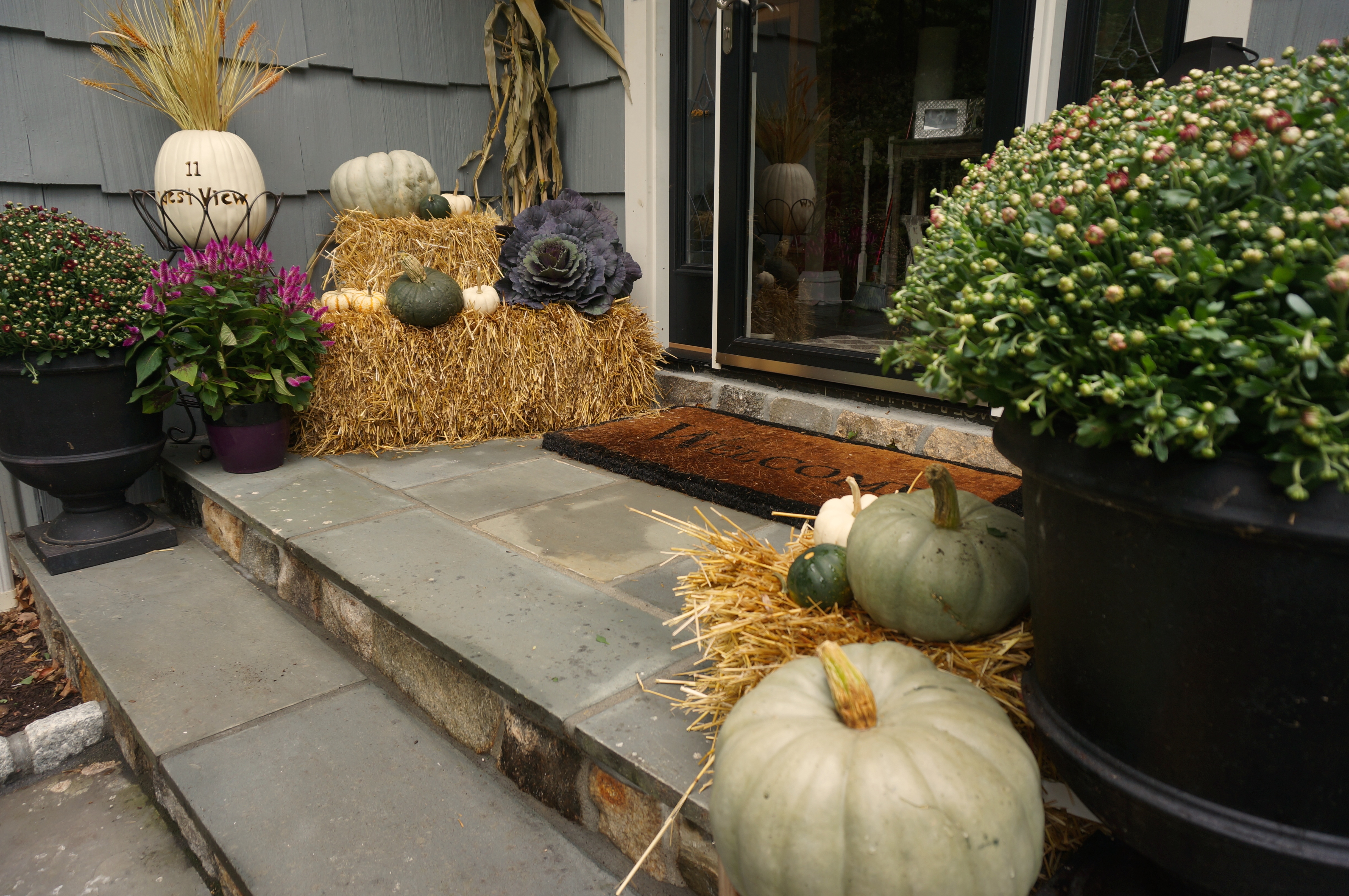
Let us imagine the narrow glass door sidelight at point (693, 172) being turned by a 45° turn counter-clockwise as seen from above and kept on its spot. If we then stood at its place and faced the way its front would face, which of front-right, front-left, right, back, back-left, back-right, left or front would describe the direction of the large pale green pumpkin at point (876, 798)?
front

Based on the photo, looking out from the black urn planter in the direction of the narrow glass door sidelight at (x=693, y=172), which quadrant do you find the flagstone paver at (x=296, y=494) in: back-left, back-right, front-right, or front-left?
front-right

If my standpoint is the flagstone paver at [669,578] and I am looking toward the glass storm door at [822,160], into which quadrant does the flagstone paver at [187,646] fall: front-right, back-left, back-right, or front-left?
back-left

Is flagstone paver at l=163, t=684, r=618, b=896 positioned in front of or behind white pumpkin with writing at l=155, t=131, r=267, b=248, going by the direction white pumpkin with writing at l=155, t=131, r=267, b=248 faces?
in front

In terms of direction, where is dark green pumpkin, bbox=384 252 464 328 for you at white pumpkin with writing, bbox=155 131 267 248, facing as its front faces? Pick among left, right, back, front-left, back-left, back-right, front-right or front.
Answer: front-left

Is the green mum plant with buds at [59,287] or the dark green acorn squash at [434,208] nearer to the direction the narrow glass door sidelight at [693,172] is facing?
the green mum plant with buds

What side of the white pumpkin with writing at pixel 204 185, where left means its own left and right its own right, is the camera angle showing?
front

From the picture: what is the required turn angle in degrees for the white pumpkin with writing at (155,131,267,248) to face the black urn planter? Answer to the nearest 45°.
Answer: approximately 45° to its right

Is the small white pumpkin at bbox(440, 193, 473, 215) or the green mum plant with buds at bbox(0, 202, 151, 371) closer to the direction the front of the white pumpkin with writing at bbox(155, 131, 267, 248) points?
the green mum plant with buds

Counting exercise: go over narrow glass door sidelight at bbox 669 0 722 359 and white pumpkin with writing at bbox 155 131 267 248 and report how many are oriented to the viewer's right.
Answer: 0

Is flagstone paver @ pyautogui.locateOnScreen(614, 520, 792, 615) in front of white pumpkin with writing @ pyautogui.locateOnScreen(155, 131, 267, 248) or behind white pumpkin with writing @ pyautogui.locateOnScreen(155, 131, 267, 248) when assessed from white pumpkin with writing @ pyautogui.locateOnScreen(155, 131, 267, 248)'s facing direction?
in front

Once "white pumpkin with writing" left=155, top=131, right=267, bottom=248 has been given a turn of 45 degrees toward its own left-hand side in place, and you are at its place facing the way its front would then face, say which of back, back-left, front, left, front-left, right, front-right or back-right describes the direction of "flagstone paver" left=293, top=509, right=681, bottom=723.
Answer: front-right

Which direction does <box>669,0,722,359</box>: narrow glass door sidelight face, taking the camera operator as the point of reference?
facing the viewer and to the left of the viewer

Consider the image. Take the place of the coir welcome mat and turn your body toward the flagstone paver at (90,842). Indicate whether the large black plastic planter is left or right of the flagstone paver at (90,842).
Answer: left

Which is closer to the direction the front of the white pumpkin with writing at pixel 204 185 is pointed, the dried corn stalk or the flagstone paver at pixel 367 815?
the flagstone paver

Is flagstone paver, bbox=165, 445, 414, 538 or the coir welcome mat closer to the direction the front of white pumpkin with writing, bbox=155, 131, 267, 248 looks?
the flagstone paver

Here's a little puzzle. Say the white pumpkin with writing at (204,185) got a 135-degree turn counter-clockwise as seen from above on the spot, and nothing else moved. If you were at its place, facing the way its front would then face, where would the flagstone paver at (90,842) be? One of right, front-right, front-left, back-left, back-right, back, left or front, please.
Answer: back-right
